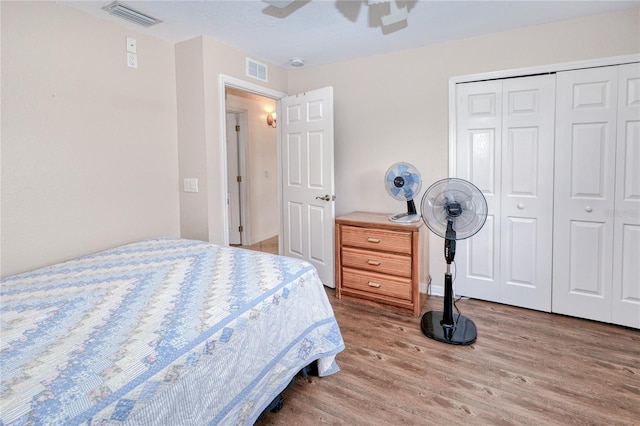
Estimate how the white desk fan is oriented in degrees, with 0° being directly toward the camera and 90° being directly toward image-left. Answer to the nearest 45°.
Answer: approximately 45°

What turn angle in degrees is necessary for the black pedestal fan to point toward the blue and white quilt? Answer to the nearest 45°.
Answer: approximately 45° to its right

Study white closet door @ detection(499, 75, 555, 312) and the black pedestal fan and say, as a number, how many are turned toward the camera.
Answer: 2

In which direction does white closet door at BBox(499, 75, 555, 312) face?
toward the camera

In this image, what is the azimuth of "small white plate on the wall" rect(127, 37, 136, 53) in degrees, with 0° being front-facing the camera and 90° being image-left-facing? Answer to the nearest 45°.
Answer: approximately 315°

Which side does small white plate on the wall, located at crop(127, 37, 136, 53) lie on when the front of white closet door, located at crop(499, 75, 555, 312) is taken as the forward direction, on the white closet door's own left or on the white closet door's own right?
on the white closet door's own right

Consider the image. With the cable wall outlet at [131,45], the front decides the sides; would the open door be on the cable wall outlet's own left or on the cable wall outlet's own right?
on the cable wall outlet's own left

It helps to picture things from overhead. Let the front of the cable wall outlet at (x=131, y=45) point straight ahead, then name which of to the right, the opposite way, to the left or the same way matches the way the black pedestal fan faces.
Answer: to the right

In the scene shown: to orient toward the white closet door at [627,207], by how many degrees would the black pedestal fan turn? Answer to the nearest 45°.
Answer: approximately 135° to its left

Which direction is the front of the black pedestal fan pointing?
toward the camera

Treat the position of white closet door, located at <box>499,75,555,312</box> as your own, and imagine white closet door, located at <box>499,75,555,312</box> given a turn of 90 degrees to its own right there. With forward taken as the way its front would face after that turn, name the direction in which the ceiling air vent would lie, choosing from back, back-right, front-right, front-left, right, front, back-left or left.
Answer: front-left

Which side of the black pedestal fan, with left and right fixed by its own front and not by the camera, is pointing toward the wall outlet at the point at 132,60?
right

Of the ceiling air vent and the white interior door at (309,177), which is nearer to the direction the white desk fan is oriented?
the ceiling air vent

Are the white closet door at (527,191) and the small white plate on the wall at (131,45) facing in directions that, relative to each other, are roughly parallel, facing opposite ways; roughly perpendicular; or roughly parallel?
roughly perpendicular
